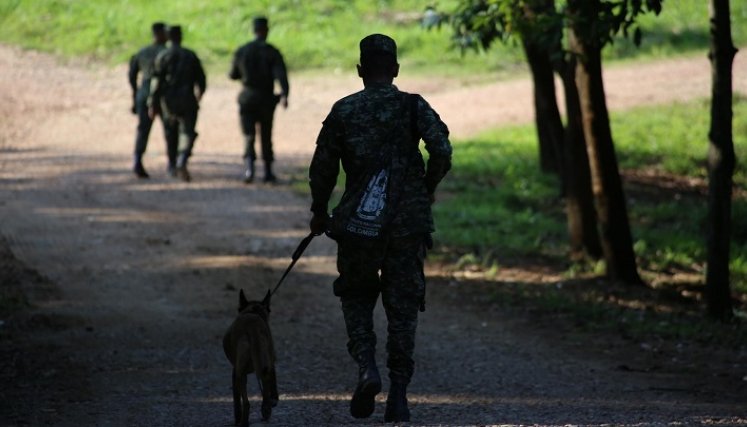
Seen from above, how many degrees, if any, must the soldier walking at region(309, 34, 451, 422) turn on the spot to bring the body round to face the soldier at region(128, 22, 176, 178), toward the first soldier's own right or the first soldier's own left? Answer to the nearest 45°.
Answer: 0° — they already face them

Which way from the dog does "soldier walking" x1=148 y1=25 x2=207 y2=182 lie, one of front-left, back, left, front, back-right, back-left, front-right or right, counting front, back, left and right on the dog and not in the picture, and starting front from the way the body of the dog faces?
front

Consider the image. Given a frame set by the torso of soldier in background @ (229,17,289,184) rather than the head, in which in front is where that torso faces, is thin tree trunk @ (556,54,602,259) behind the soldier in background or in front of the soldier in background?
behind

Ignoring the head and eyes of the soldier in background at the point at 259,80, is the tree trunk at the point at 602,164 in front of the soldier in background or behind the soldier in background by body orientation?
behind

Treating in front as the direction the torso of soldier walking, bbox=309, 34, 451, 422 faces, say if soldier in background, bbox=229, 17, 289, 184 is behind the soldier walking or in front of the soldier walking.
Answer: in front

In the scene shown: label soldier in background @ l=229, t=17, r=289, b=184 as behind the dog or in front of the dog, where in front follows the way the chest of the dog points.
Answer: in front

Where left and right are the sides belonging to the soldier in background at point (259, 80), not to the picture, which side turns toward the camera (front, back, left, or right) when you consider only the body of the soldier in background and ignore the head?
back

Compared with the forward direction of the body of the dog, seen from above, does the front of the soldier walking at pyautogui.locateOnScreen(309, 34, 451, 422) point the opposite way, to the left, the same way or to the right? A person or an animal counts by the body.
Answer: the same way

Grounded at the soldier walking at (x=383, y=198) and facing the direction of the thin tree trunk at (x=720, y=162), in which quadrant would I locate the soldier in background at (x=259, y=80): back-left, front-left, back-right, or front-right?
front-left

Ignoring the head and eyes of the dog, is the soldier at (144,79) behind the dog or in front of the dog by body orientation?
in front

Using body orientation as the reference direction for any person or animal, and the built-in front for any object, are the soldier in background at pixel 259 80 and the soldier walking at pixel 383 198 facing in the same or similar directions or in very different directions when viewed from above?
same or similar directions

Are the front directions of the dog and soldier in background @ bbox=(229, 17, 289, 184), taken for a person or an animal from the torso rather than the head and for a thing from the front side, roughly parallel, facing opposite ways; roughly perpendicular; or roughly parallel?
roughly parallel

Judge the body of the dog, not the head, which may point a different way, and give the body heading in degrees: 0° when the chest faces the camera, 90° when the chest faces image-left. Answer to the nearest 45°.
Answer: approximately 180°

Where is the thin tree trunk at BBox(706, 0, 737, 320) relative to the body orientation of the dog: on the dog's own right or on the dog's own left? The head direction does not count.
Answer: on the dog's own right

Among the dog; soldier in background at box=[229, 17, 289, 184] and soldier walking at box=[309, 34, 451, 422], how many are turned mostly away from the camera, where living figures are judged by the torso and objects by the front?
3

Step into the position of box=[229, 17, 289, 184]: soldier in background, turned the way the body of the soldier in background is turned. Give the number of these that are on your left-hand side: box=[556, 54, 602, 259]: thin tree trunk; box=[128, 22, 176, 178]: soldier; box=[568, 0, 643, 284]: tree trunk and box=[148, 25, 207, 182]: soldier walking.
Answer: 2
